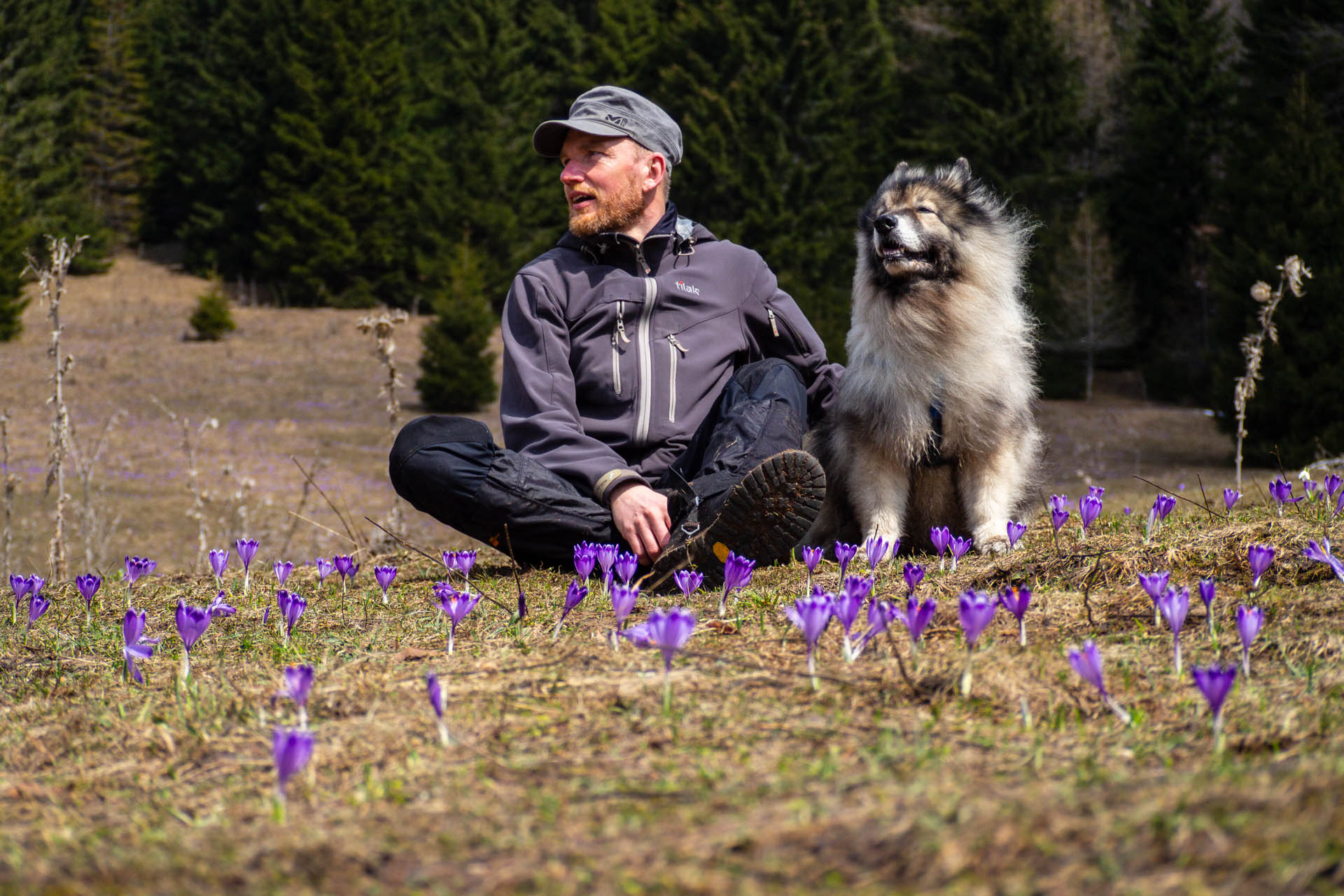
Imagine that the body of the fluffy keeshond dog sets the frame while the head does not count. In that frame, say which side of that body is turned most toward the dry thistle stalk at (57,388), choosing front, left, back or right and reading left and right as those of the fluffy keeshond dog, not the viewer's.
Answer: right

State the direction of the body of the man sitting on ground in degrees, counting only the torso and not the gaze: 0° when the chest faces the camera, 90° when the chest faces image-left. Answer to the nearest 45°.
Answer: approximately 0°

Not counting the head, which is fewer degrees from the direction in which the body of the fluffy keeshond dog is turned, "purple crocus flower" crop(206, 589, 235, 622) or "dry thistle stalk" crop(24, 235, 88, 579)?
the purple crocus flower

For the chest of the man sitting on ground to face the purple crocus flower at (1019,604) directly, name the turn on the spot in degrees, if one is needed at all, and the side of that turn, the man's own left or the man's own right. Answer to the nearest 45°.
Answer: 0° — they already face it

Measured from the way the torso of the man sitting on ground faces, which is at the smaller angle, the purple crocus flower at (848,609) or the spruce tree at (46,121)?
the purple crocus flower

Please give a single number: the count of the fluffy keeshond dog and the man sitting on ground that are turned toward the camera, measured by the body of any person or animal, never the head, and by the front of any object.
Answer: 2

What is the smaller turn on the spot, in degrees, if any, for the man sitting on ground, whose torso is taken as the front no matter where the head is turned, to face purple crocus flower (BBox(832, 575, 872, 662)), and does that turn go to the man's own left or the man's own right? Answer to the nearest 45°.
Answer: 0° — they already face it

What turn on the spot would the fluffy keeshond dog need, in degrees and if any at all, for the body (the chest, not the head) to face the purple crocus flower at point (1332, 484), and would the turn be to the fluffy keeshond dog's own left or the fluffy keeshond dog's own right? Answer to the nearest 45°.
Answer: approximately 45° to the fluffy keeshond dog's own left
